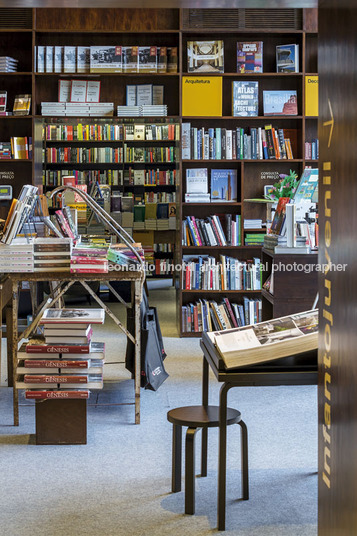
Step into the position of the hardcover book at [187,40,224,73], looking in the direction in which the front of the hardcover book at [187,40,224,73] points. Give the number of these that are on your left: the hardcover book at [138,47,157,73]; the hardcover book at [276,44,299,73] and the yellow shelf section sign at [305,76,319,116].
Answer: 2

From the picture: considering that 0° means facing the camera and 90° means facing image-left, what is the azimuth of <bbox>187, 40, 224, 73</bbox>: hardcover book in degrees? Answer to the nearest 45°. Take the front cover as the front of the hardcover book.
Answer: approximately 0°
